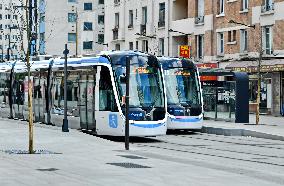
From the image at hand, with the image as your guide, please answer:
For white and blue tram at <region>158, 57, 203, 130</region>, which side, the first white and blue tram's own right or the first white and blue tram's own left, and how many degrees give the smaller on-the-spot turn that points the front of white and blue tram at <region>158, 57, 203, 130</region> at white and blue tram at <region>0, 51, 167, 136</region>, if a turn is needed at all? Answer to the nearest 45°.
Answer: approximately 90° to the first white and blue tram's own right

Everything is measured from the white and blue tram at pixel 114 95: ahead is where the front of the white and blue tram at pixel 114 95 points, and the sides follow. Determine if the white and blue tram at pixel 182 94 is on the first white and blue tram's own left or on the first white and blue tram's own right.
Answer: on the first white and blue tram's own left

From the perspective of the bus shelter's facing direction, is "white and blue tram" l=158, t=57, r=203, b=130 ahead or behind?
ahead

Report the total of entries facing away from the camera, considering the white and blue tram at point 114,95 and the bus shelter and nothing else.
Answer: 0

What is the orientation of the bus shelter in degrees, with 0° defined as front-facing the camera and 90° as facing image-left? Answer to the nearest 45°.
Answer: approximately 45°

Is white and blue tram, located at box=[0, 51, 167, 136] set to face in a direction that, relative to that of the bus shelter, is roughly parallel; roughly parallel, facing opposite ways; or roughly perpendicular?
roughly perpendicular

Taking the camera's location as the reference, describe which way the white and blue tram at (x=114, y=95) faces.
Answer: facing the viewer and to the right of the viewer

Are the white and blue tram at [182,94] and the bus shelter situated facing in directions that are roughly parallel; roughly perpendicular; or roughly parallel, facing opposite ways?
roughly perpendicular

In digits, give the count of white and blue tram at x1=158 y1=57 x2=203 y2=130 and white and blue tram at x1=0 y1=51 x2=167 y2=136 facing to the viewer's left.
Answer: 0

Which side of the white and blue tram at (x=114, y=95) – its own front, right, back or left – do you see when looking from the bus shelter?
left
